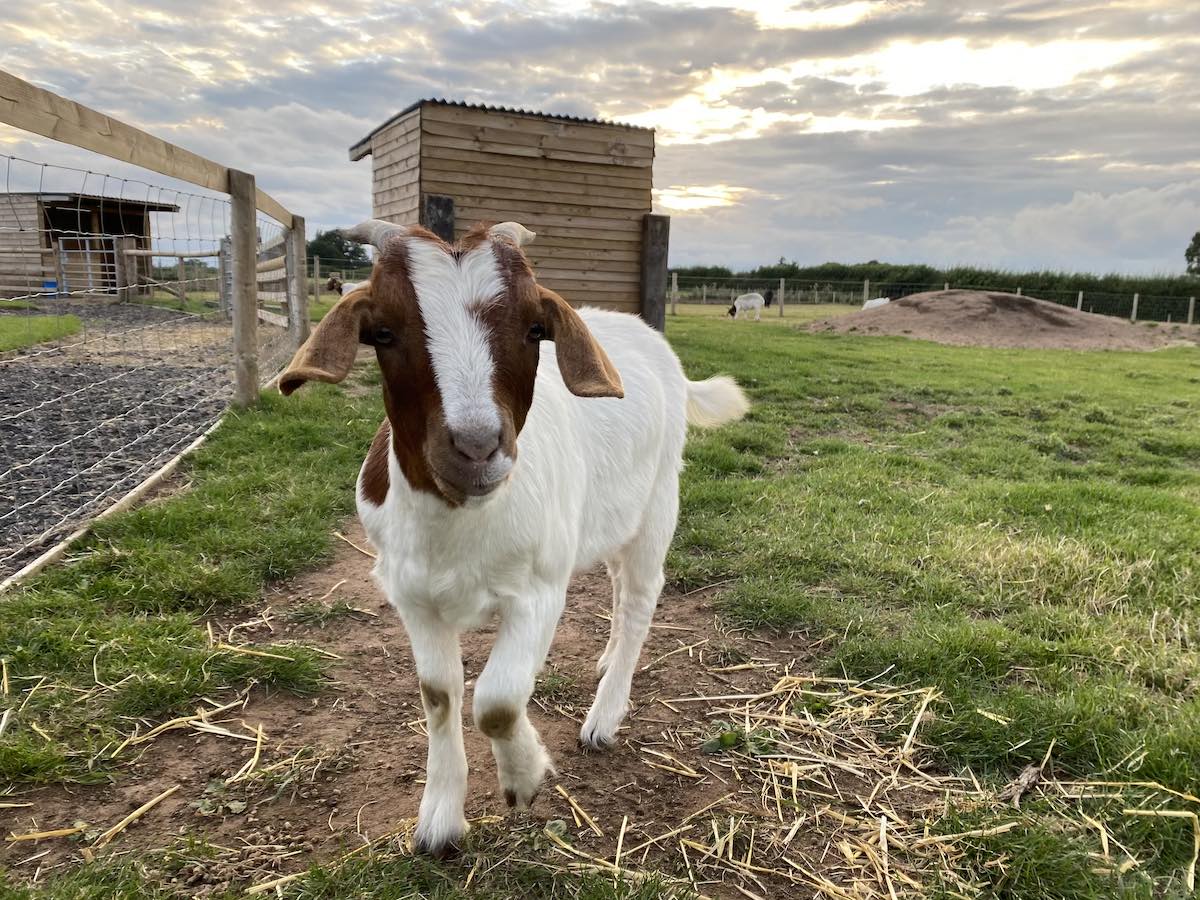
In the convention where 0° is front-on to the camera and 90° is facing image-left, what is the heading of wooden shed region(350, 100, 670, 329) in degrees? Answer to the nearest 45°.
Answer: approximately 135°

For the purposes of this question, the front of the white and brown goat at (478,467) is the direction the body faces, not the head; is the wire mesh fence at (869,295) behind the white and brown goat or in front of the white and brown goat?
behind

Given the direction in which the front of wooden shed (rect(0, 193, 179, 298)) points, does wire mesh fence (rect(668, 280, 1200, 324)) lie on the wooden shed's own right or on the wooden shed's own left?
on the wooden shed's own left

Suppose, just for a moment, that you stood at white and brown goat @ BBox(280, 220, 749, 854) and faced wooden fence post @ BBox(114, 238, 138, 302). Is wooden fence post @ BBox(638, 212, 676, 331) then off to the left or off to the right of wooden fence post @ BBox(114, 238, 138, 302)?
right
